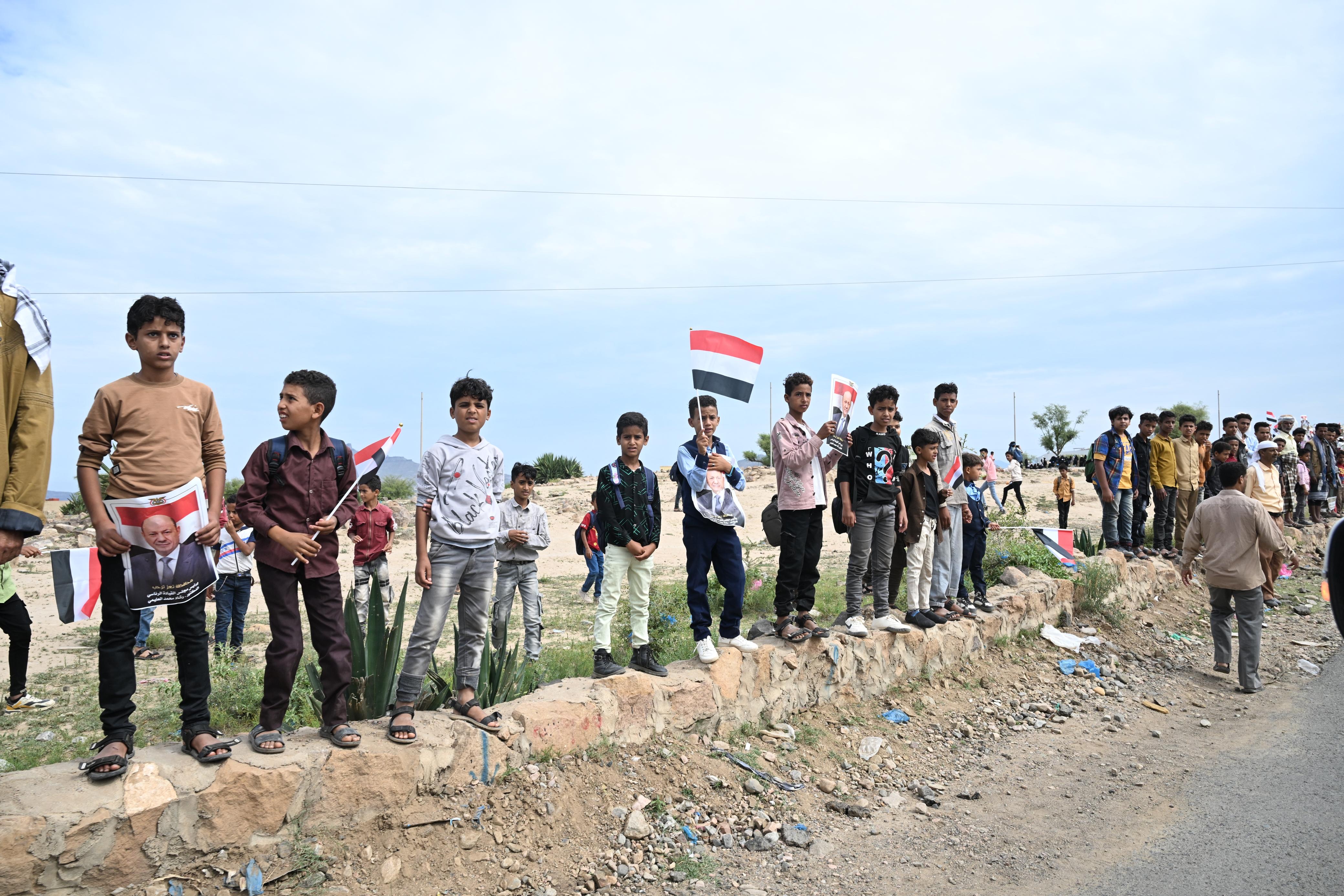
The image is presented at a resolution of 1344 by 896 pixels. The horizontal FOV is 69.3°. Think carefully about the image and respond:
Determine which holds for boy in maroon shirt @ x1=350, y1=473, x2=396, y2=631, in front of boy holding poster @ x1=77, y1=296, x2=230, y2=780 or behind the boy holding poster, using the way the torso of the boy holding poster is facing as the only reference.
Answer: behind

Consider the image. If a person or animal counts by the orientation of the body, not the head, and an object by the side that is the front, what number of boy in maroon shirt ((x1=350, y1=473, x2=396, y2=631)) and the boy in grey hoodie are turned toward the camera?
2

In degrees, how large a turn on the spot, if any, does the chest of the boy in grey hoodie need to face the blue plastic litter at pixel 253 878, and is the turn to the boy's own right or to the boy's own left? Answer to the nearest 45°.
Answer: approximately 45° to the boy's own right

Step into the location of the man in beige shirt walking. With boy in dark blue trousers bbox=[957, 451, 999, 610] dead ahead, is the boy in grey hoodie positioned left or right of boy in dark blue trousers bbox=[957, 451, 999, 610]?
left

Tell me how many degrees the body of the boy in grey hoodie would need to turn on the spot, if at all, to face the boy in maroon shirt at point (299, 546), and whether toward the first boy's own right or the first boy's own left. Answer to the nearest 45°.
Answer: approximately 45° to the first boy's own right
